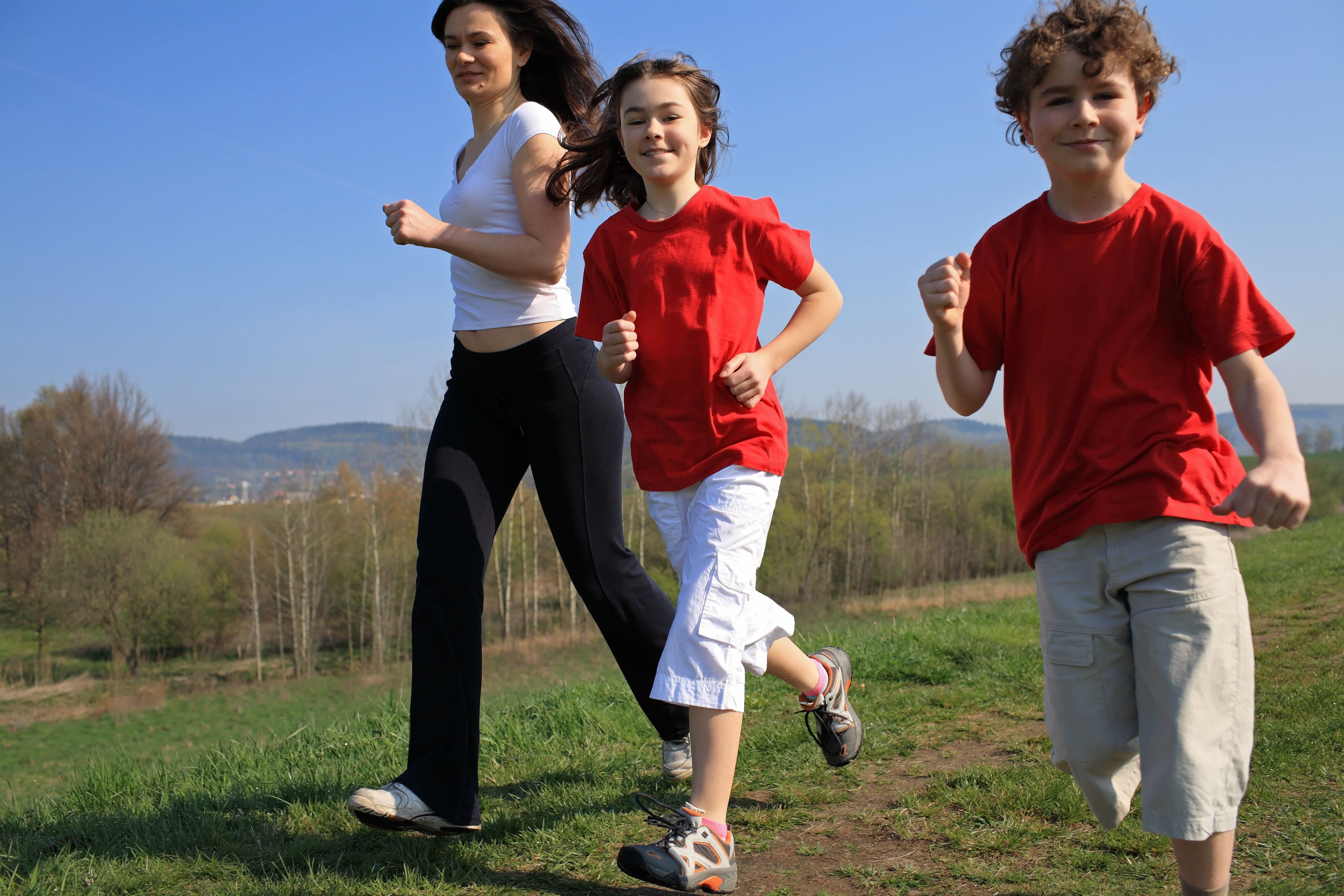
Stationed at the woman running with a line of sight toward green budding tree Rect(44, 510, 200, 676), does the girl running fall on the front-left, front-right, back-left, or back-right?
back-right

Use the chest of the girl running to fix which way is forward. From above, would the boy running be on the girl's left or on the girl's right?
on the girl's left

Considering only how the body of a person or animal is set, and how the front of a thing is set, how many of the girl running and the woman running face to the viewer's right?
0

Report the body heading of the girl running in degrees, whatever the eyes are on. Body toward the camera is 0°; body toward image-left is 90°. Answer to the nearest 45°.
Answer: approximately 45°

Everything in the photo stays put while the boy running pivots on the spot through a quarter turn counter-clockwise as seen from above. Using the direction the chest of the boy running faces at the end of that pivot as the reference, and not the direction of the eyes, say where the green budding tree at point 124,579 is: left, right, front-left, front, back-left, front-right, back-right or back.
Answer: back-left

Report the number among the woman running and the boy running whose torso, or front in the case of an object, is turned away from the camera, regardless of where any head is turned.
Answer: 0

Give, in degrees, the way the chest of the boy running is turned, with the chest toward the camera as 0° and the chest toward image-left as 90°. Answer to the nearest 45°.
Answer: approximately 0°

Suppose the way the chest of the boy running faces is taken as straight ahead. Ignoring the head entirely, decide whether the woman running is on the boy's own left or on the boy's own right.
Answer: on the boy's own right

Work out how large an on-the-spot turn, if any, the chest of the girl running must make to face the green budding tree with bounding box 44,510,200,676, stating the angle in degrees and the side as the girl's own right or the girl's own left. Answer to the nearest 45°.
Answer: approximately 90° to the girl's own right
